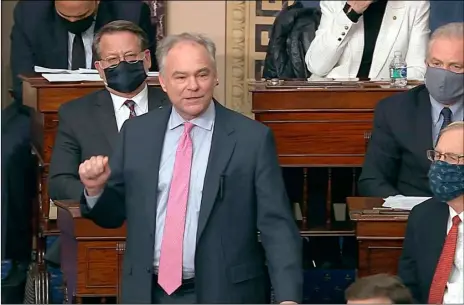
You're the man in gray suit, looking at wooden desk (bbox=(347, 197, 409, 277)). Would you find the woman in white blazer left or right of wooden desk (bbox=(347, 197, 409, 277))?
left

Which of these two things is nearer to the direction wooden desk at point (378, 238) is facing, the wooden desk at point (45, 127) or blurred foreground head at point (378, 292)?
the blurred foreground head

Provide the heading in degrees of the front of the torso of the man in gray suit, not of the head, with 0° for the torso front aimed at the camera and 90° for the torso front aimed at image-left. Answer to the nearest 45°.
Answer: approximately 0°

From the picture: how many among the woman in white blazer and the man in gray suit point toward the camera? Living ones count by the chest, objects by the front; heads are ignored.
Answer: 2

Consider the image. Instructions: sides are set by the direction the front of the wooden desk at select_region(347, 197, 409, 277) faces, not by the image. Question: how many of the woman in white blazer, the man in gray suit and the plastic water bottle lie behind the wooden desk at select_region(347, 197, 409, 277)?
2
